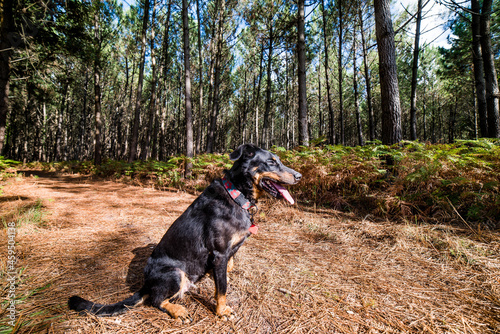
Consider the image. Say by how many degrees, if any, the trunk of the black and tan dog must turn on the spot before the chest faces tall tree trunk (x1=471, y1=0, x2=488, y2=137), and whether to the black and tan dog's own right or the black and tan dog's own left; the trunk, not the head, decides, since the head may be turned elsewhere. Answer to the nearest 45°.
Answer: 0° — it already faces it

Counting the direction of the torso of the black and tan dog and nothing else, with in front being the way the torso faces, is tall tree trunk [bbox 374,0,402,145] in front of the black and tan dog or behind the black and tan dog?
in front

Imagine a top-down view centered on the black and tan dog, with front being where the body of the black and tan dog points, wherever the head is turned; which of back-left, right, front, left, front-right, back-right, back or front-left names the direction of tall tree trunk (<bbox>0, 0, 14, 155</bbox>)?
back-left

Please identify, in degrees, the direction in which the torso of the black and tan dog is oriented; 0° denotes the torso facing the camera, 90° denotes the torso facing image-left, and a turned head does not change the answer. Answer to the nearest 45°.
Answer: approximately 270°

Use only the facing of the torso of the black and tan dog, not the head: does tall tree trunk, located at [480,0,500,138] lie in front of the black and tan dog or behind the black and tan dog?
in front

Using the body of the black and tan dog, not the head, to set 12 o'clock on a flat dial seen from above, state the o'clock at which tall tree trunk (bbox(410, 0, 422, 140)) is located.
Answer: The tall tree trunk is roughly at 11 o'clock from the black and tan dog.

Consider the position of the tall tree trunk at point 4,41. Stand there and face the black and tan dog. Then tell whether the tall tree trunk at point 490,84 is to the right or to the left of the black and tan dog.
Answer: left

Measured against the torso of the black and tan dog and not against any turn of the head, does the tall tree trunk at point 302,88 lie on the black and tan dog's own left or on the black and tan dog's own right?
on the black and tan dog's own left

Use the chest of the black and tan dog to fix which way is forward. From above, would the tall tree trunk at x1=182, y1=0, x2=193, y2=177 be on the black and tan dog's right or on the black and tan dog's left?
on the black and tan dog's left

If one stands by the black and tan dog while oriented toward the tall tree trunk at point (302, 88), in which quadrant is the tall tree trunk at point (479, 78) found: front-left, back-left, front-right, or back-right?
front-right
